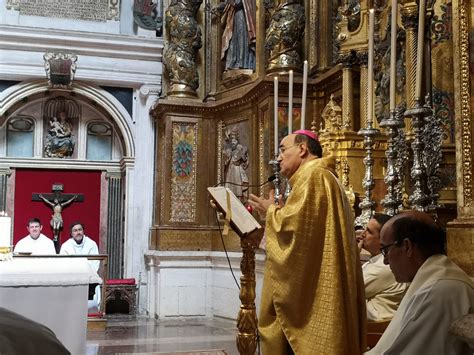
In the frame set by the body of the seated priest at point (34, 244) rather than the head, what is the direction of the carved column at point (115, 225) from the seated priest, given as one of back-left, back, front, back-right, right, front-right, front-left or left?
back-left

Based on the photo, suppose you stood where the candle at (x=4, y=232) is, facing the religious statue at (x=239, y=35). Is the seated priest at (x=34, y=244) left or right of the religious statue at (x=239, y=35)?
left

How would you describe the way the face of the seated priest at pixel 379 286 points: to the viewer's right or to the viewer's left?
to the viewer's left

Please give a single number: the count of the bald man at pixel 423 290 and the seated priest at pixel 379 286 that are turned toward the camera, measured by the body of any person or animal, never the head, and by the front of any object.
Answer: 0

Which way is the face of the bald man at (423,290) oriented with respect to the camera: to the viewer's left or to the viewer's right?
to the viewer's left

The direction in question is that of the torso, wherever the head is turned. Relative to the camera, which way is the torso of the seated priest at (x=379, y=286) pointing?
to the viewer's left

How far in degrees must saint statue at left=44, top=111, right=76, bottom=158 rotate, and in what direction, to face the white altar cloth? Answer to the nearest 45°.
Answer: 0° — it already faces it

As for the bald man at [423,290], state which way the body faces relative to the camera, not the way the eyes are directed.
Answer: to the viewer's left

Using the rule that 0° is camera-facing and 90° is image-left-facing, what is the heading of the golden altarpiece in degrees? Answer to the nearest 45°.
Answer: approximately 45°
